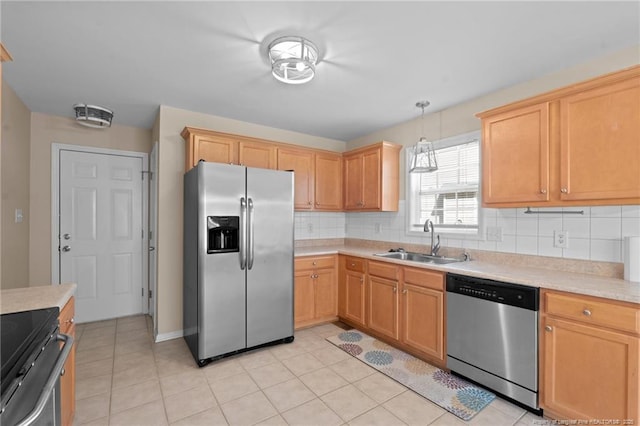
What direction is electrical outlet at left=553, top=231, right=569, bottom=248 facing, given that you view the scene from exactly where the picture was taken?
facing the viewer

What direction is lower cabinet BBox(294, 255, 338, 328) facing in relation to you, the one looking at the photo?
facing the viewer and to the right of the viewer

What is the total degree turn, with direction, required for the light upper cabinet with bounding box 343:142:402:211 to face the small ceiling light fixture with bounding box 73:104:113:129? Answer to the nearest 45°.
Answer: approximately 45° to its right

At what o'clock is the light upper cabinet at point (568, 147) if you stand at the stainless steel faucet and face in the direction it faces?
The light upper cabinet is roughly at 9 o'clock from the stainless steel faucet.

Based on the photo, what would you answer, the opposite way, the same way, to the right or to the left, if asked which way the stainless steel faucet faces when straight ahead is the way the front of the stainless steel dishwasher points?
the same way

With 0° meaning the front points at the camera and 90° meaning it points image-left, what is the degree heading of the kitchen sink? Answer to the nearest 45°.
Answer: approximately 45°

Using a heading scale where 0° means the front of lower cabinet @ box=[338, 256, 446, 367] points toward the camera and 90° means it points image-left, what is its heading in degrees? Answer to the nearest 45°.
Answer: approximately 45°

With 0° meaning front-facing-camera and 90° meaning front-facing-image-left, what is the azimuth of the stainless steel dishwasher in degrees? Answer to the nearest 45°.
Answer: approximately 45°

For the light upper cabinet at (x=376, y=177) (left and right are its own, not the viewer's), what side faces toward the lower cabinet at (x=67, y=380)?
front

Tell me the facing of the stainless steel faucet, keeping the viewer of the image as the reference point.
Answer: facing the viewer and to the left of the viewer

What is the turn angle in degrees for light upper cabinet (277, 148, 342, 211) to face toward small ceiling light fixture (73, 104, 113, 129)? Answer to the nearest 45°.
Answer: approximately 135° to its right

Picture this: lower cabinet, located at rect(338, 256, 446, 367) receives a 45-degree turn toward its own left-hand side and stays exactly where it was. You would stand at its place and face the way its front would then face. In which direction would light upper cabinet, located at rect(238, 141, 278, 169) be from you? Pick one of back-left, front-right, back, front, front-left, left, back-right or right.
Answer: right

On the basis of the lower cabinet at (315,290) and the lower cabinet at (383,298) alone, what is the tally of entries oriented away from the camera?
0
